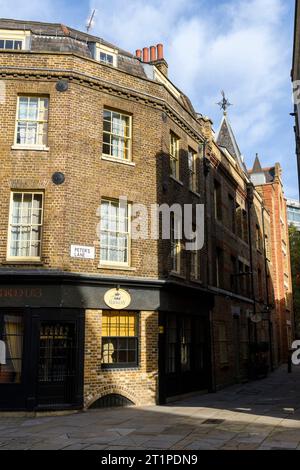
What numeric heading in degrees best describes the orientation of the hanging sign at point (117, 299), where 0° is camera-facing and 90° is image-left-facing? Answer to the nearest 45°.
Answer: approximately 0°

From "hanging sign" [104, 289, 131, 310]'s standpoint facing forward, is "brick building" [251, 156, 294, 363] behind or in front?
behind
